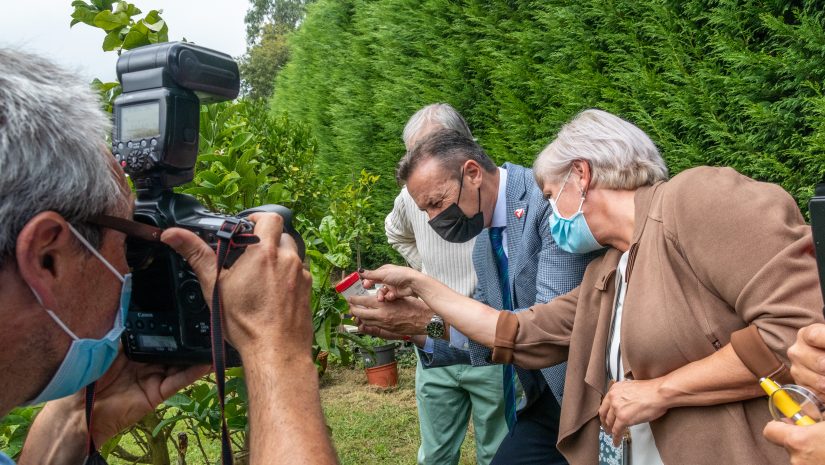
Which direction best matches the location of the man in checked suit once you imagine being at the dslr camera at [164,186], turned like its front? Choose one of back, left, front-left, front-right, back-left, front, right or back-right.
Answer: front

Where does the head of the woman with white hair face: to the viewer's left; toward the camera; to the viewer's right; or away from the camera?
to the viewer's left

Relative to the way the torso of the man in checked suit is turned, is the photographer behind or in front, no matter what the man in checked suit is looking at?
in front

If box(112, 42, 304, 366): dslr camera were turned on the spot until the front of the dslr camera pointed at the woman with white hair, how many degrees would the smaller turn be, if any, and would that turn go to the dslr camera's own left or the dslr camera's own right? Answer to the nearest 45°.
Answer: approximately 45° to the dslr camera's own right

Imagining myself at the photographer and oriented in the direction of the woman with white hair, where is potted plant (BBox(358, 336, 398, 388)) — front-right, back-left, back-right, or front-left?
front-left

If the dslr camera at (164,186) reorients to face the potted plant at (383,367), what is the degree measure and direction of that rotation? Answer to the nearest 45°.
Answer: approximately 45° to its left

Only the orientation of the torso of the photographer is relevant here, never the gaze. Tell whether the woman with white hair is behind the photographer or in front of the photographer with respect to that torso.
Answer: in front

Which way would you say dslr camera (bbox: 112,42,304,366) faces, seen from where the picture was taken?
facing away from the viewer and to the right of the viewer

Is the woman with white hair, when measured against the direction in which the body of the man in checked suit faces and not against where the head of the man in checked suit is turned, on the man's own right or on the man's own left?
on the man's own left

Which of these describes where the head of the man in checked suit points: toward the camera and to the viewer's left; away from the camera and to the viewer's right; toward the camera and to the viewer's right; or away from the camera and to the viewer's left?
toward the camera and to the viewer's left

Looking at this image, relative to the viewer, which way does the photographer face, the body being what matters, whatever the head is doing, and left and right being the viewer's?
facing away from the viewer and to the right of the viewer

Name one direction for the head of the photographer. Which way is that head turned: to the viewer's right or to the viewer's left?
to the viewer's right

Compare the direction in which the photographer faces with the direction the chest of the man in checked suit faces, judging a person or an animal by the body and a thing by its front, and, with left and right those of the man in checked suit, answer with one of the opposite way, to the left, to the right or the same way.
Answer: the opposite way

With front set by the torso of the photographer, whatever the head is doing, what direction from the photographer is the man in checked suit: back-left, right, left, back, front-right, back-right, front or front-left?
front

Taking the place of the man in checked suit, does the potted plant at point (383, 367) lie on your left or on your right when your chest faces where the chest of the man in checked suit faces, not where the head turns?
on your right
